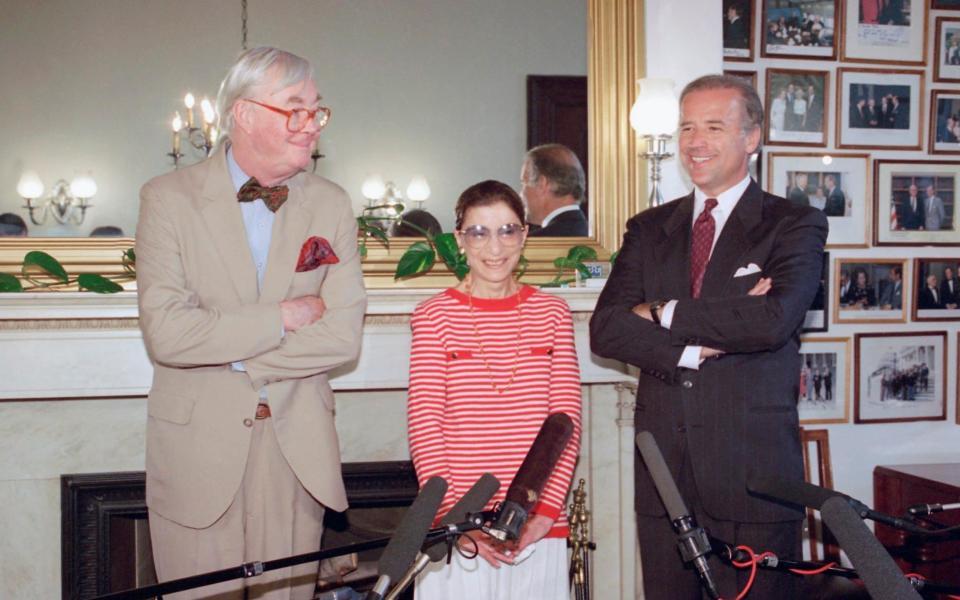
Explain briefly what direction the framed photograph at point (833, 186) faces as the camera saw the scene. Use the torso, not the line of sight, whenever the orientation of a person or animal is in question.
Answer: facing the viewer

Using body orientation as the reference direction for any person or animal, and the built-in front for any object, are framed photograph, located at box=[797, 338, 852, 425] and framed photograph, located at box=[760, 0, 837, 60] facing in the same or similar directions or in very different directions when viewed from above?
same or similar directions

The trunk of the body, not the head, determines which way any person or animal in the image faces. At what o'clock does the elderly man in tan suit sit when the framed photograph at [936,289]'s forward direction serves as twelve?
The elderly man in tan suit is roughly at 1 o'clock from the framed photograph.

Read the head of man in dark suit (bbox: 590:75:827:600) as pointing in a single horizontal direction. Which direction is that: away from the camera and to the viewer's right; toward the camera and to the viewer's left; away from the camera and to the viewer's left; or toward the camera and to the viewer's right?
toward the camera and to the viewer's left

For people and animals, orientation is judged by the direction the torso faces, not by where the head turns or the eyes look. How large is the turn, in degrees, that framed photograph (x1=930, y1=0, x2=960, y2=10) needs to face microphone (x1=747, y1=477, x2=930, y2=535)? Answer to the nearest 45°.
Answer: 0° — it already faces it

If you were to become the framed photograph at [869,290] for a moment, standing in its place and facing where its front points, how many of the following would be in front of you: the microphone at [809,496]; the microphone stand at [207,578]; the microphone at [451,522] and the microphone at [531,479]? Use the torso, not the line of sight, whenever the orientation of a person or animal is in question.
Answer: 4

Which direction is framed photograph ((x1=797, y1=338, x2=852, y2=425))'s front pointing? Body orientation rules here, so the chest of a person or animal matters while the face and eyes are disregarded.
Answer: toward the camera

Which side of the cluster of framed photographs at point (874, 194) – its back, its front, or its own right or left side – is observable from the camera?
front

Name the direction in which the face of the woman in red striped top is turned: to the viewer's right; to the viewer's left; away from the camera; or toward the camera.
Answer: toward the camera

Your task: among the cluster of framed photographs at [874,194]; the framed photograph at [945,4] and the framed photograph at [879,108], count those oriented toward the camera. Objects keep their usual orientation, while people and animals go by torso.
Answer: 3

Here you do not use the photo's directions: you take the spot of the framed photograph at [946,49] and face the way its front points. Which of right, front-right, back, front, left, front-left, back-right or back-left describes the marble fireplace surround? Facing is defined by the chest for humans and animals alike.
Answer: front-right

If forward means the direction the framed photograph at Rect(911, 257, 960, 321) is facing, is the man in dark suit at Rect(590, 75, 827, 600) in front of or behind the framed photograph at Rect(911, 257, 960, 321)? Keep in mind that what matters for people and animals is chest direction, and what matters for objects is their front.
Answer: in front

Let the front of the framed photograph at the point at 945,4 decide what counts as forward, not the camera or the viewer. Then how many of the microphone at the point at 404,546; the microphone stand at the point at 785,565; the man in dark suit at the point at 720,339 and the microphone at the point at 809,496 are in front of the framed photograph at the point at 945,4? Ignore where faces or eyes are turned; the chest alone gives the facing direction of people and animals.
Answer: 4

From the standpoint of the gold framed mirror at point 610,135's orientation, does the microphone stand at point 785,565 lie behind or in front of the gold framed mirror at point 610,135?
in front

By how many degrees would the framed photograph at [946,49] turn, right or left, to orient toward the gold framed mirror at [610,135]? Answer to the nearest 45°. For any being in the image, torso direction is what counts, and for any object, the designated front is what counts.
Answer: approximately 45° to its right
